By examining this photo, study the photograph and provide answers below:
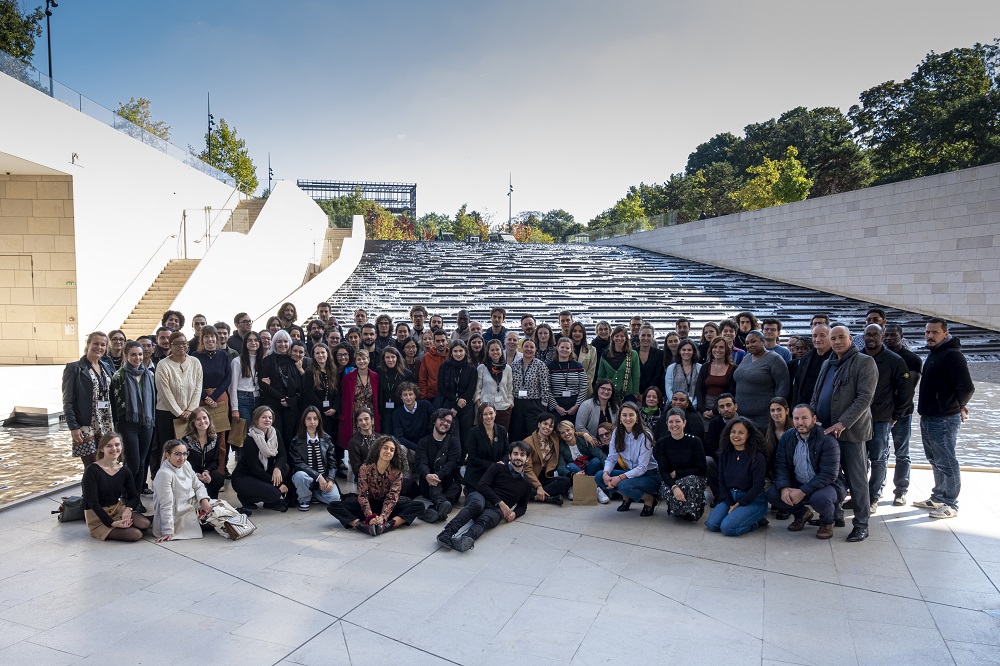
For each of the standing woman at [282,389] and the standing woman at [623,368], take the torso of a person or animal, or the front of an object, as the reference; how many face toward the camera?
2

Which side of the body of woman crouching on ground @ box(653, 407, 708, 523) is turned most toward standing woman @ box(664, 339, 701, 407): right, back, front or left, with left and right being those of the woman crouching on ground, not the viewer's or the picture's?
back

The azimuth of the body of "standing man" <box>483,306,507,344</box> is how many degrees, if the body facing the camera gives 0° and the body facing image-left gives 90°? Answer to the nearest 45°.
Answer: approximately 0°

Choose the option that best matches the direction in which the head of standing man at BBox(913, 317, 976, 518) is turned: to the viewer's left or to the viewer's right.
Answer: to the viewer's left
